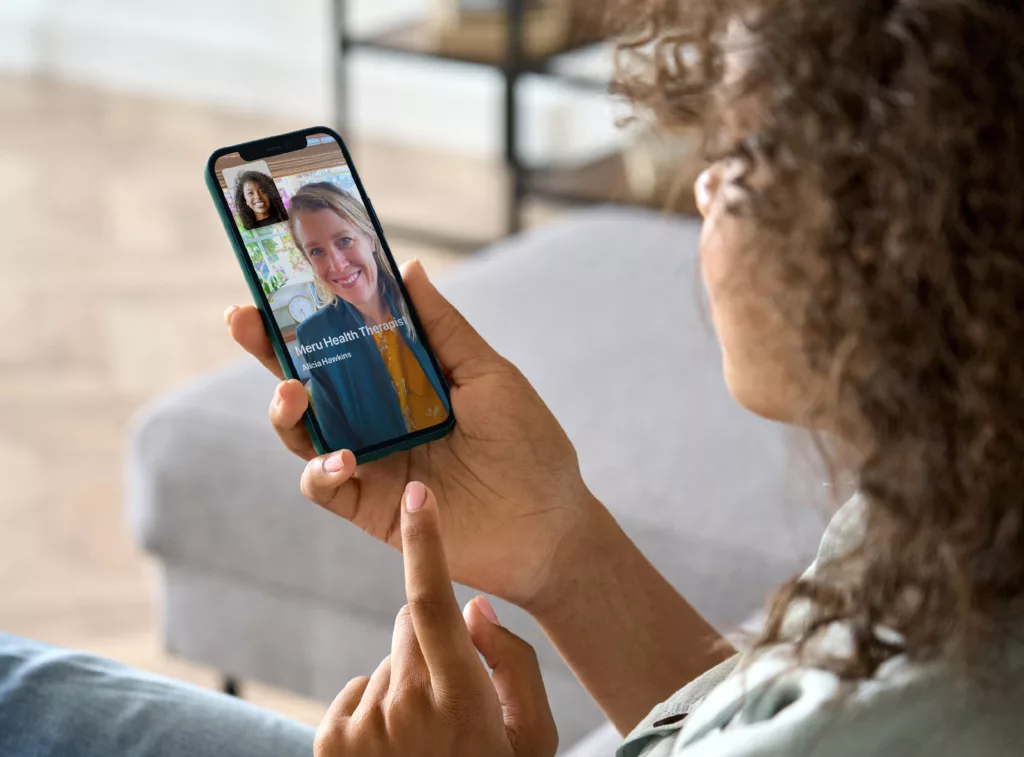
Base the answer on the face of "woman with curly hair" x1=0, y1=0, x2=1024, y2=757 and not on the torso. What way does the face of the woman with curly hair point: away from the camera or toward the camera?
away from the camera

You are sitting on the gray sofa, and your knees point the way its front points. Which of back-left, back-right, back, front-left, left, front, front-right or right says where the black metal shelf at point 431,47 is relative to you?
back-right

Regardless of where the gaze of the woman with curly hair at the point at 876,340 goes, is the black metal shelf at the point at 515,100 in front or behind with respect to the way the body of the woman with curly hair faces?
in front

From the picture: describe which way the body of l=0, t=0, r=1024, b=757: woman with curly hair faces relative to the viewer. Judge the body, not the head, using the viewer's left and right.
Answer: facing away from the viewer and to the left of the viewer

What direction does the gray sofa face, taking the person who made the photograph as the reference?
facing the viewer and to the left of the viewer
